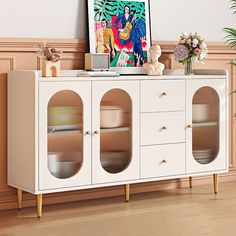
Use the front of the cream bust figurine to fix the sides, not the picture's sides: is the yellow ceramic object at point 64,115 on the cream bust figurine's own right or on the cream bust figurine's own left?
on the cream bust figurine's own right

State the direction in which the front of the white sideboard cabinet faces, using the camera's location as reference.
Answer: facing the viewer and to the right of the viewer

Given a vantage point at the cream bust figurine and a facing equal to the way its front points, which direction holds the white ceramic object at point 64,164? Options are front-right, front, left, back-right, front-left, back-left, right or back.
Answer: front-right

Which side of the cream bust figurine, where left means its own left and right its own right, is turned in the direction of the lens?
front
